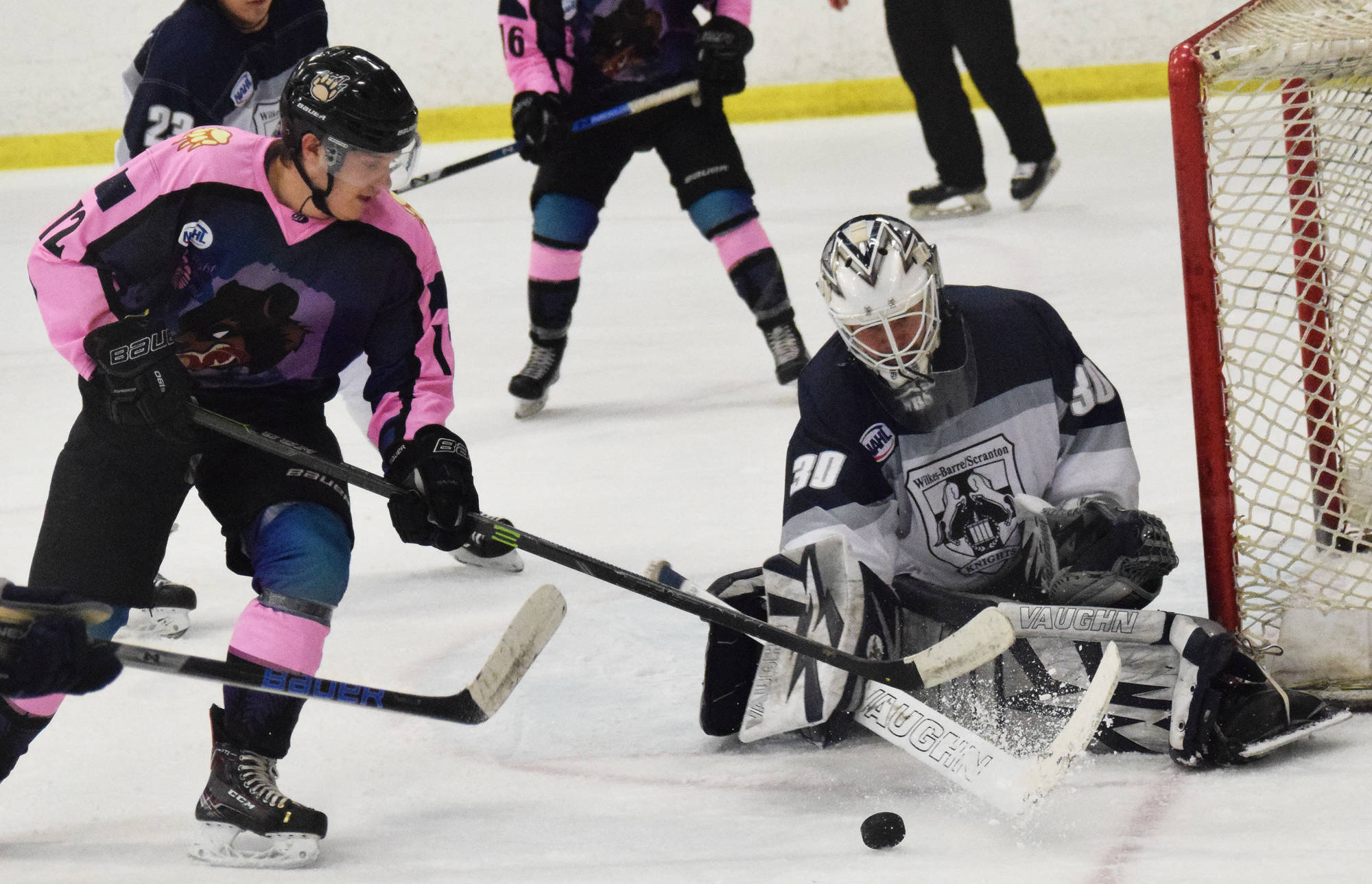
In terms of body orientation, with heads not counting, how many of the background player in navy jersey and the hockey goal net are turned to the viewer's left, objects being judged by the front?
1

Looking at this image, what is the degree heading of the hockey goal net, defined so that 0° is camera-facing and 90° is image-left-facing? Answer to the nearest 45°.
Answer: approximately 90°

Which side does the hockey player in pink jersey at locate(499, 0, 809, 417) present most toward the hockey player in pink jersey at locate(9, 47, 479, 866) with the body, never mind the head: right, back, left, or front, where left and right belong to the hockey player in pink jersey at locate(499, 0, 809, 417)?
front

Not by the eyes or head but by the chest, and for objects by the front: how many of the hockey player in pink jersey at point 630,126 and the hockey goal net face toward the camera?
1

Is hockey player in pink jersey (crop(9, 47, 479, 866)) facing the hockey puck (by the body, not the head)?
yes

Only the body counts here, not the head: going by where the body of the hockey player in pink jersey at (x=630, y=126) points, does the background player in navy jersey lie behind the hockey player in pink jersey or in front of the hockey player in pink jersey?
in front

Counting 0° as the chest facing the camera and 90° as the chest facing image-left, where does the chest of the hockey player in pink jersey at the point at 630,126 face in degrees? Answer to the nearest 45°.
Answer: approximately 0°

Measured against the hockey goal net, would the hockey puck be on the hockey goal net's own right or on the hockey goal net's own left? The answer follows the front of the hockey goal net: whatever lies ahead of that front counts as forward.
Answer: on the hockey goal net's own left

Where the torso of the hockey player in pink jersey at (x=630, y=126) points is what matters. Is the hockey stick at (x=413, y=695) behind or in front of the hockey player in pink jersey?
in front

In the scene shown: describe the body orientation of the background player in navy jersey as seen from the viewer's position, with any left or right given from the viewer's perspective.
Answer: facing the viewer and to the right of the viewer

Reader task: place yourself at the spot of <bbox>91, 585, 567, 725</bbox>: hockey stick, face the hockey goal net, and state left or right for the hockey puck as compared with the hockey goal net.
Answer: right
